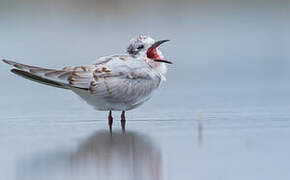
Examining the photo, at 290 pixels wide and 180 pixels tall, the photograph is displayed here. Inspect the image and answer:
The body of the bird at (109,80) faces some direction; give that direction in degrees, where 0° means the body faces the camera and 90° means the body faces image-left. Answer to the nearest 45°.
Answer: approximately 270°
